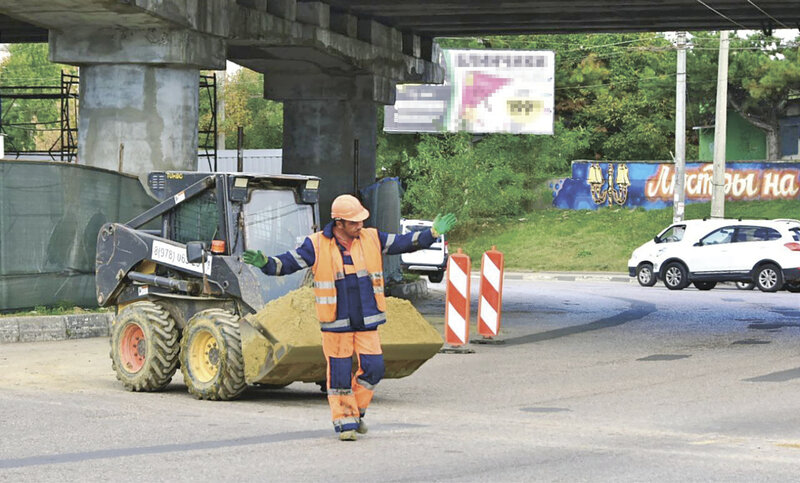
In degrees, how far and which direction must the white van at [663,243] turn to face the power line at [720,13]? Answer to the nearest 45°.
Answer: approximately 90° to its left

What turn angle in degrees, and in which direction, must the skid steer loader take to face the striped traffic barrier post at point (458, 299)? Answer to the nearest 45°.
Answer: approximately 90° to its left

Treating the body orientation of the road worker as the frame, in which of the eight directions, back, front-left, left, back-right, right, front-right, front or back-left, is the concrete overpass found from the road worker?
back

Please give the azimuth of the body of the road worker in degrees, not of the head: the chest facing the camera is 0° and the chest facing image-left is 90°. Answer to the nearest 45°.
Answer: approximately 0°

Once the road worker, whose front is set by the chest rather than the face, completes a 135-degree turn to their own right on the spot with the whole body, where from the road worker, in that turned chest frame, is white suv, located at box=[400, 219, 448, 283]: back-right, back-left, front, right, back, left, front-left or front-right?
front-right

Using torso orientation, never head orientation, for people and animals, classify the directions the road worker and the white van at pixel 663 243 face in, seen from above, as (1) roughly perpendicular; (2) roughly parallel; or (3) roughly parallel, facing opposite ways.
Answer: roughly perpendicular

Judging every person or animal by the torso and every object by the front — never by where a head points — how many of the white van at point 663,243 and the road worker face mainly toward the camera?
1

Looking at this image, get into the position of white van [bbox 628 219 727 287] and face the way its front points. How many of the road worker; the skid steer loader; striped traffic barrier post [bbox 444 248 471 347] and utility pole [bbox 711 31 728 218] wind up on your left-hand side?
3

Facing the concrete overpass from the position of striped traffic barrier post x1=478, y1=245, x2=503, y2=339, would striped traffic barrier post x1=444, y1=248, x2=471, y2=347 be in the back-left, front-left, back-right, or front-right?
back-left

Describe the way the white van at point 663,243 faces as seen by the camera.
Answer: facing to the left of the viewer

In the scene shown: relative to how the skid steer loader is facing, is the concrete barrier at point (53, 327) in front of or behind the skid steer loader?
behind
